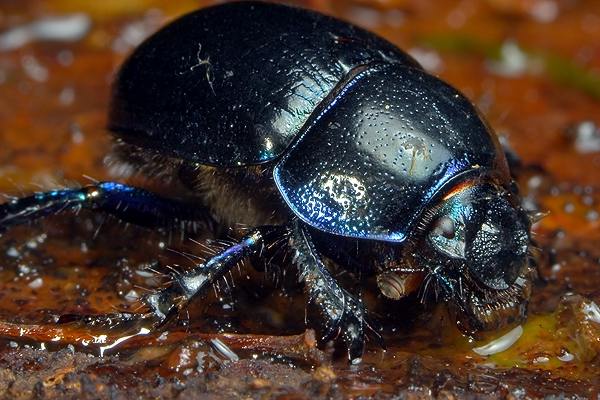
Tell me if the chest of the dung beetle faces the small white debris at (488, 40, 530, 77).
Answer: no

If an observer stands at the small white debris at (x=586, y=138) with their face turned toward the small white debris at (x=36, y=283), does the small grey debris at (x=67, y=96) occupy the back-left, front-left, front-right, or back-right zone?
front-right

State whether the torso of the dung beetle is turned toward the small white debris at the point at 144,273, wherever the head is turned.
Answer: no

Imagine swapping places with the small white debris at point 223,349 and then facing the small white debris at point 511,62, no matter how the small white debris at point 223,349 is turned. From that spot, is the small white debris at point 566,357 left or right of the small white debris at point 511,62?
right

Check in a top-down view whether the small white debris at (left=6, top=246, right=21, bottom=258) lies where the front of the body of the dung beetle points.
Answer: no

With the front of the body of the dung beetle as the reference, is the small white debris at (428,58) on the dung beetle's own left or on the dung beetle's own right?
on the dung beetle's own left

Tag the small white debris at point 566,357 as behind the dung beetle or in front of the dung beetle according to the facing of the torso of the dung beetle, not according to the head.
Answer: in front

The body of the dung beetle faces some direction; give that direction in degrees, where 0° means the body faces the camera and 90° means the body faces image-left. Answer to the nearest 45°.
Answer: approximately 315°

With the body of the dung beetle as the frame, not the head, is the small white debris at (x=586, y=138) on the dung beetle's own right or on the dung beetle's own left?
on the dung beetle's own left

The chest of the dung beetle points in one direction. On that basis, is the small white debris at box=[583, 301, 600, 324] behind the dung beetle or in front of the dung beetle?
in front

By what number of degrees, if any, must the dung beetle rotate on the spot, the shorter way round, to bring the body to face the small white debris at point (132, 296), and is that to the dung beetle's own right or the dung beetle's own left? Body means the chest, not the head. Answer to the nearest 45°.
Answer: approximately 135° to the dung beetle's own right

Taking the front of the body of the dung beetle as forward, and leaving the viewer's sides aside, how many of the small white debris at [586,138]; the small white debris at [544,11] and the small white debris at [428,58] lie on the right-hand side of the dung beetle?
0

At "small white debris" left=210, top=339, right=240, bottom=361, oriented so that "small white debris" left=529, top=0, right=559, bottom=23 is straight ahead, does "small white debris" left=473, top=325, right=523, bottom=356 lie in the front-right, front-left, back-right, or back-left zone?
front-right

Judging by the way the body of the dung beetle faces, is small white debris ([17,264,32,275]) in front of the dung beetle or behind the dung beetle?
behind

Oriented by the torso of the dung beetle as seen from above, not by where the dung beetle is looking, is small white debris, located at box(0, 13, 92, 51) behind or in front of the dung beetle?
behind

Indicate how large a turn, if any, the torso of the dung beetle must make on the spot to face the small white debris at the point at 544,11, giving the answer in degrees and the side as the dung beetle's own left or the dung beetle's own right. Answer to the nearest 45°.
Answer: approximately 90° to the dung beetle's own left

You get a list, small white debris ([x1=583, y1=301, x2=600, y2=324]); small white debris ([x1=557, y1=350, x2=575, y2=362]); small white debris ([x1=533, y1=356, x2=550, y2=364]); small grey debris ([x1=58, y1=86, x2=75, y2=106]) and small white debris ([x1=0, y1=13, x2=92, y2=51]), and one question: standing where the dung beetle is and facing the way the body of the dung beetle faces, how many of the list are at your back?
2

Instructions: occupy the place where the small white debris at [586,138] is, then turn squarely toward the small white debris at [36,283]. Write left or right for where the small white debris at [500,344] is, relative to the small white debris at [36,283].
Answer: left
